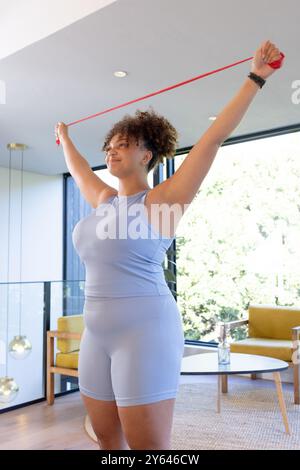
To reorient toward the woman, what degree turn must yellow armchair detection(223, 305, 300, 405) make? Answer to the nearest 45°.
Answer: approximately 45° to its left

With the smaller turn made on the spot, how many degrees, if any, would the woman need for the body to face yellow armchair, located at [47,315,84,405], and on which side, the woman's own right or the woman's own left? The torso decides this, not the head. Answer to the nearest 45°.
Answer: approximately 135° to the woman's own right

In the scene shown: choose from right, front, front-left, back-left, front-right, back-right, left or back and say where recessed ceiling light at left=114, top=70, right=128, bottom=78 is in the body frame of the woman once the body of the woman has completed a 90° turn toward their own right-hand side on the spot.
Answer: front-right

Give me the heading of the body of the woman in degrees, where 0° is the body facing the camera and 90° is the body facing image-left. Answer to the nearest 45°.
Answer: approximately 45°
